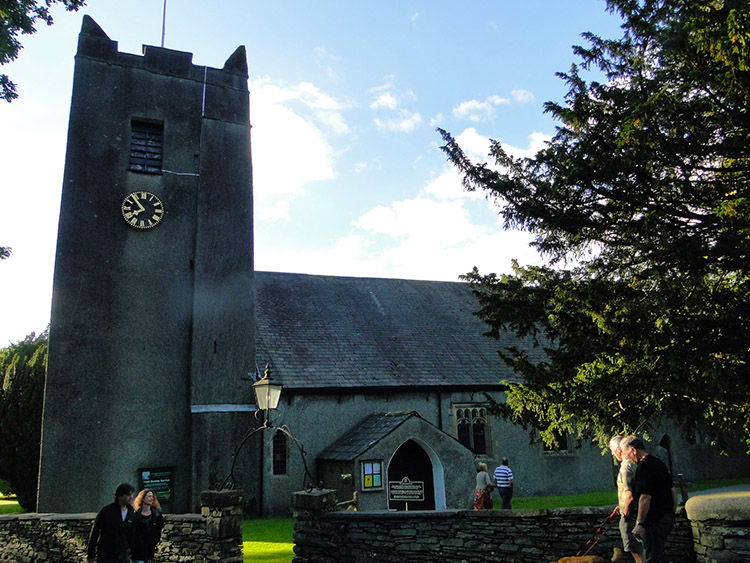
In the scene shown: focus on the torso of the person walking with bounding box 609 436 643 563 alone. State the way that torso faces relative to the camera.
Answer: to the viewer's left

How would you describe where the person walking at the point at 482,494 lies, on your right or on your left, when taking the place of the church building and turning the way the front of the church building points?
on your left

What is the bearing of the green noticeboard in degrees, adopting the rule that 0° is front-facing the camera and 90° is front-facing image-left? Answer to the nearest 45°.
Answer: approximately 0°

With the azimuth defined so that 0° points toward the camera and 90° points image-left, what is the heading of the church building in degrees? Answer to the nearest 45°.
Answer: approximately 0°

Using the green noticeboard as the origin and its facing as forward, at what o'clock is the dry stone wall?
The dry stone wall is roughly at 11 o'clock from the green noticeboard.

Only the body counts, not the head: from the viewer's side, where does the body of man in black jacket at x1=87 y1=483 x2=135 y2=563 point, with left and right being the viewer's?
facing the viewer and to the right of the viewer

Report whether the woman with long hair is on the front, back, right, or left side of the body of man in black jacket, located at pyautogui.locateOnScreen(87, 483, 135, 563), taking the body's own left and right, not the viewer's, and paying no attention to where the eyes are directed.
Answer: left

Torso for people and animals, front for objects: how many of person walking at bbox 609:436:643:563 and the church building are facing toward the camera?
1

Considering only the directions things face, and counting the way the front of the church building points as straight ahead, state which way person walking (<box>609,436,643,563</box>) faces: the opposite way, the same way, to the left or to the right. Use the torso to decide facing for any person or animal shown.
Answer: to the right
